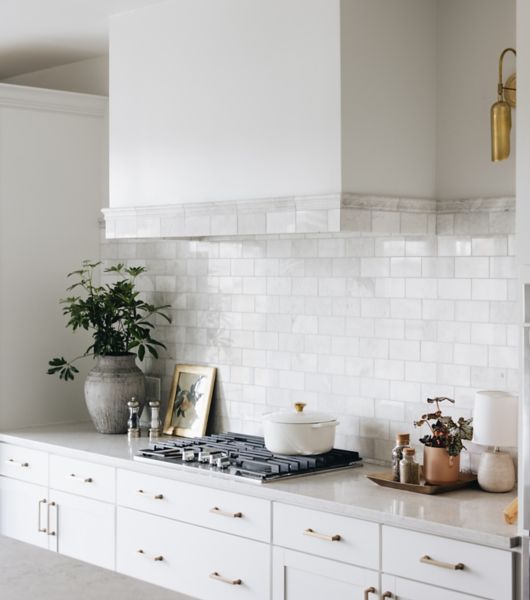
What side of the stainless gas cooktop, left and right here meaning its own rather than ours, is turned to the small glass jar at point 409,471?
left

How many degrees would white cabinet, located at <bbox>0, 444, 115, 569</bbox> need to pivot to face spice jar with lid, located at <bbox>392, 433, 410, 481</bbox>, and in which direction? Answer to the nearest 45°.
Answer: approximately 90° to its left

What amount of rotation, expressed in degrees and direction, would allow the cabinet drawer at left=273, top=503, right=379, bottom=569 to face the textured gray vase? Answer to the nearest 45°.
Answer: approximately 90° to its right

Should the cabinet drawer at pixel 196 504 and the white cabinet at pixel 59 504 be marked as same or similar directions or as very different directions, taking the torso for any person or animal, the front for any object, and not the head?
same or similar directions

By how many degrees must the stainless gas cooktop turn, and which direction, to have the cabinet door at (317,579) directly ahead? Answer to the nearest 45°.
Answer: approximately 90° to its left

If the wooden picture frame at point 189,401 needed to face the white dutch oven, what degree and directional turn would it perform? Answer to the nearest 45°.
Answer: approximately 90° to its left

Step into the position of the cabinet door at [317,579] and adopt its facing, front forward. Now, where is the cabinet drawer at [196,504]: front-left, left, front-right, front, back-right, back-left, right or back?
right

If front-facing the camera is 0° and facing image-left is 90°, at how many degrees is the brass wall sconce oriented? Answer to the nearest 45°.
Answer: approximately 45°

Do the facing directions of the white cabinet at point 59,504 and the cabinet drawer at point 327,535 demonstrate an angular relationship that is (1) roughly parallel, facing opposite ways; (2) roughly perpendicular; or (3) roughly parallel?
roughly parallel

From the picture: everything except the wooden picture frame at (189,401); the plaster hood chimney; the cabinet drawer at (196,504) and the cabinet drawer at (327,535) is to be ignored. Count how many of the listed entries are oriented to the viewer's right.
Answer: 0

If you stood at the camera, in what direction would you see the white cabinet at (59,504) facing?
facing the viewer and to the left of the viewer
